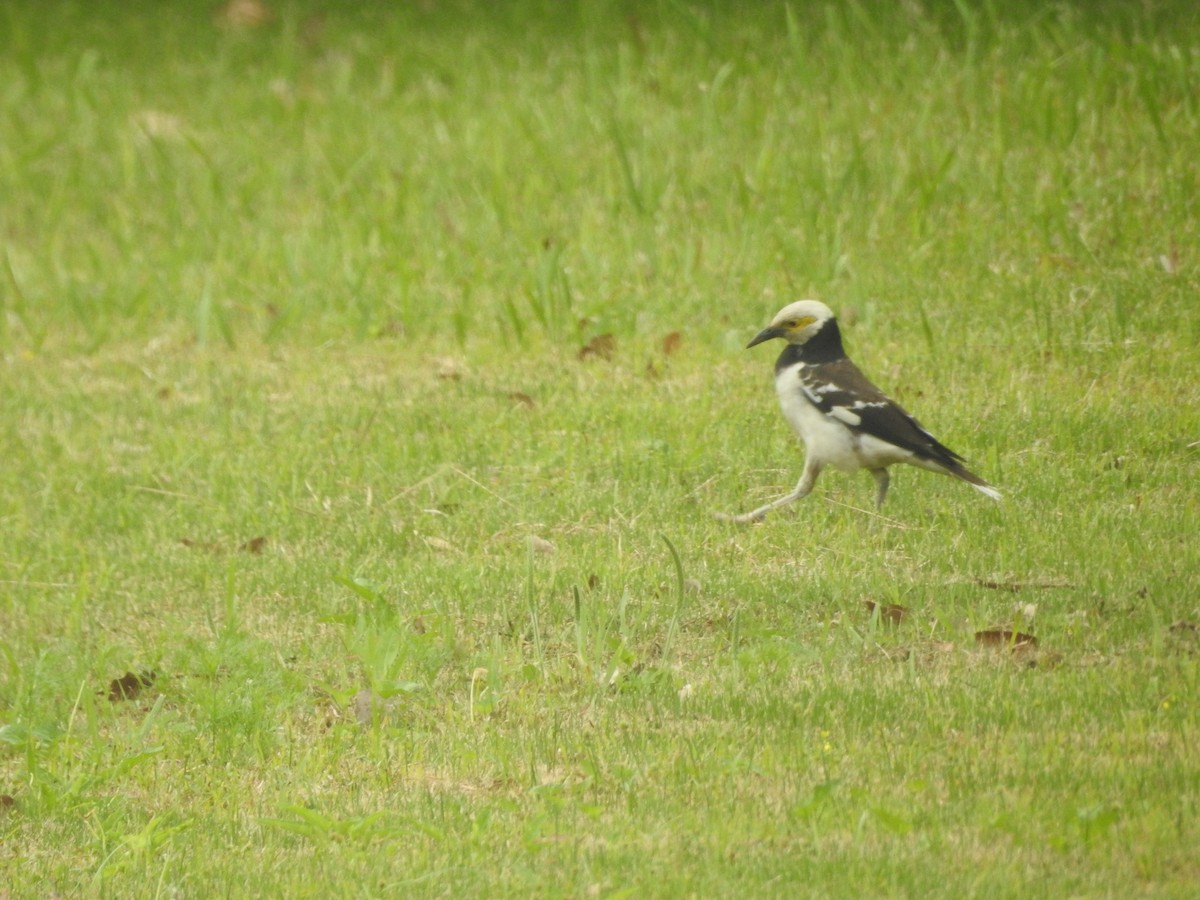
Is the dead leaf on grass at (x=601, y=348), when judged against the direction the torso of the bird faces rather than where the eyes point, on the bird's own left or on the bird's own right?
on the bird's own right

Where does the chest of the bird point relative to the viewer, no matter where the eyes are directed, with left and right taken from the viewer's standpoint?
facing to the left of the viewer

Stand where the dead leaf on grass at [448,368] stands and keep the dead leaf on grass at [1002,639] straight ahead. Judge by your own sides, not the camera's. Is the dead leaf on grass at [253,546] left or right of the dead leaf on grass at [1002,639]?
right

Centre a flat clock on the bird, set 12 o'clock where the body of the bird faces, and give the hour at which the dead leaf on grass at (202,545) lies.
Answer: The dead leaf on grass is roughly at 12 o'clock from the bird.

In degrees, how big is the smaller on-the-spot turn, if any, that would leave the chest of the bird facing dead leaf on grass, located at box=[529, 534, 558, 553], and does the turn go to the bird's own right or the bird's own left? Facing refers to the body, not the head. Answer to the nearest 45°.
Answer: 0° — it already faces it

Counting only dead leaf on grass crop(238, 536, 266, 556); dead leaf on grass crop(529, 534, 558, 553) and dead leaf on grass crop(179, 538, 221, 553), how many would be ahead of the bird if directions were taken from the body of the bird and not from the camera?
3

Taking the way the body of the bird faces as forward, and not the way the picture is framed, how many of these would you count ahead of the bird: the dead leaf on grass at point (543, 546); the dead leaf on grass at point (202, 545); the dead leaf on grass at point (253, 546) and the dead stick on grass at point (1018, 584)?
3

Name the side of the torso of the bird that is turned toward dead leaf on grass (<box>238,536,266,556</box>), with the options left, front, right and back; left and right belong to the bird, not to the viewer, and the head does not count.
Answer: front

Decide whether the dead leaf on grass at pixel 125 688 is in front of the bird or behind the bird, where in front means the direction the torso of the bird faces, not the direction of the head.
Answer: in front

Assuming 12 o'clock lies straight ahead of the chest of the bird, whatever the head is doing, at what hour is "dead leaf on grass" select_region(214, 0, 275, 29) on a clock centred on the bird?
The dead leaf on grass is roughly at 2 o'clock from the bird.

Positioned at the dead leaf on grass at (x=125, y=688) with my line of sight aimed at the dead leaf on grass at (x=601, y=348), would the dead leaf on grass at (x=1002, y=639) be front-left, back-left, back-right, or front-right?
front-right
